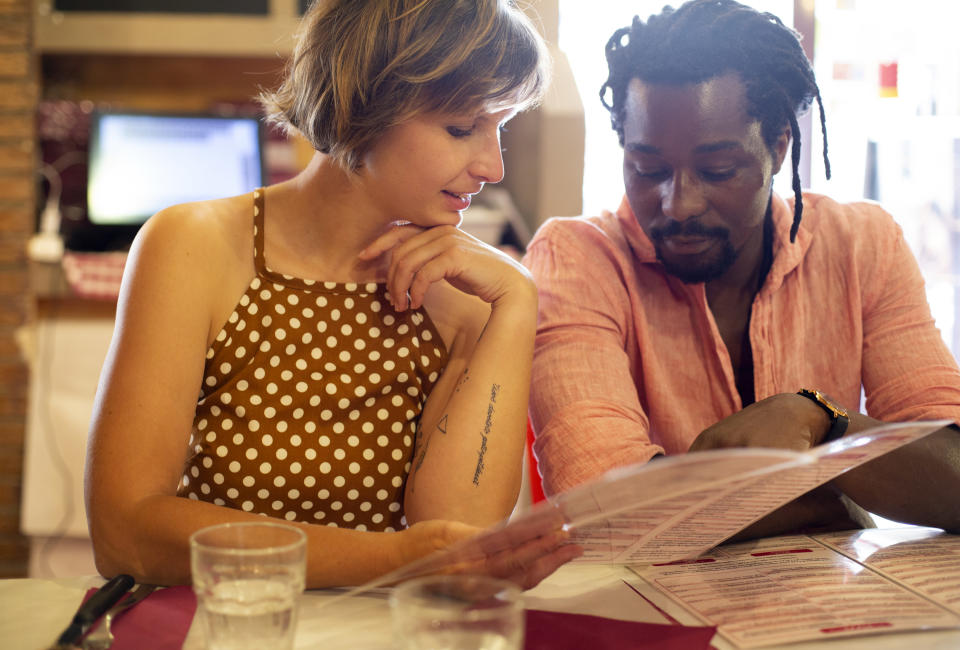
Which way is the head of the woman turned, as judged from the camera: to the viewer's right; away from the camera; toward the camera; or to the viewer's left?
to the viewer's right

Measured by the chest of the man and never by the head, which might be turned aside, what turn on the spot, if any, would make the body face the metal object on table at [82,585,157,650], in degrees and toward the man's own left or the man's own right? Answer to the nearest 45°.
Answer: approximately 45° to the man's own right

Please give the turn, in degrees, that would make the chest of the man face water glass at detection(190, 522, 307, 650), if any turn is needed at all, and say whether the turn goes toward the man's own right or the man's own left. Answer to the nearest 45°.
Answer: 0° — they already face it

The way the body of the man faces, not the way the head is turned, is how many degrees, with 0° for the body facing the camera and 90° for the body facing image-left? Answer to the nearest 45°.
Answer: approximately 0°

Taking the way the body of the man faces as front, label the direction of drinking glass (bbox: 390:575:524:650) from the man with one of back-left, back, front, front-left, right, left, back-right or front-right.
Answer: front

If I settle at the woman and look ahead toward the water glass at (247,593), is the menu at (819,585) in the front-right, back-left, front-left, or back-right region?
front-left
